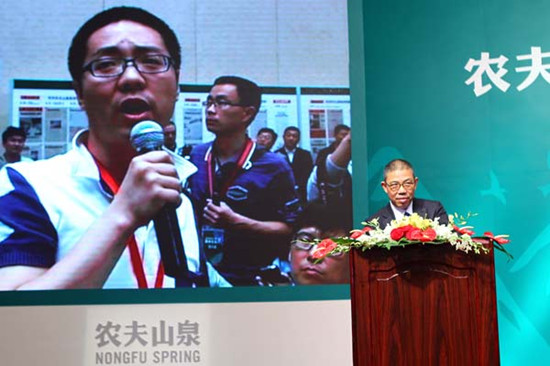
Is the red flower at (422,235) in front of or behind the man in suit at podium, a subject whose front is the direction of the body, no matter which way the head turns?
in front

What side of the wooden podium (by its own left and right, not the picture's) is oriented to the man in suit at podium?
back

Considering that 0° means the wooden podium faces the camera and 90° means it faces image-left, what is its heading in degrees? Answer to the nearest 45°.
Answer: approximately 0°

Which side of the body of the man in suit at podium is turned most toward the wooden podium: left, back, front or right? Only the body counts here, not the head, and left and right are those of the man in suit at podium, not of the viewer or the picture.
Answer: front

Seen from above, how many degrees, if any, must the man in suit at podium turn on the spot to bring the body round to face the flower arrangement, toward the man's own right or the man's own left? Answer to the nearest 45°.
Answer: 0° — they already face it

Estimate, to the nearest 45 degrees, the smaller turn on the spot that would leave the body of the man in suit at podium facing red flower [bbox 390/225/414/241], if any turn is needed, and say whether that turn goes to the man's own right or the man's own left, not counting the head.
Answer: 0° — they already face it

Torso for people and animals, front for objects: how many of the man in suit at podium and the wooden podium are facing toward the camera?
2
